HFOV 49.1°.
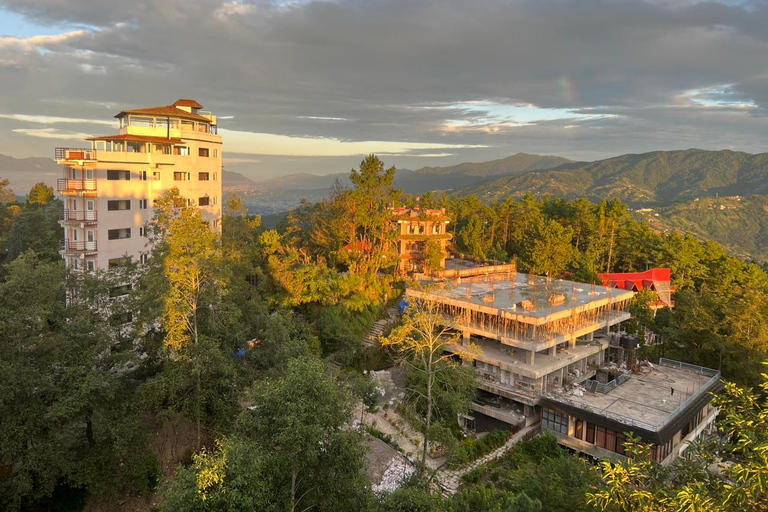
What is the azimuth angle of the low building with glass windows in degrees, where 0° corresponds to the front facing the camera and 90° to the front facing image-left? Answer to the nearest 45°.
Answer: approximately 45°

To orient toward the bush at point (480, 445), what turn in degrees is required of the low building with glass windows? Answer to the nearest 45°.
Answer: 0° — it already faces it

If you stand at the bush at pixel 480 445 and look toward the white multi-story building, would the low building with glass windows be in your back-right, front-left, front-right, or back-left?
back-right

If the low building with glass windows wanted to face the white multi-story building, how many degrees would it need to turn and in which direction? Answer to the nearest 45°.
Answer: approximately 45° to its right

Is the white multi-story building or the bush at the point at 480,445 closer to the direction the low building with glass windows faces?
the bush
